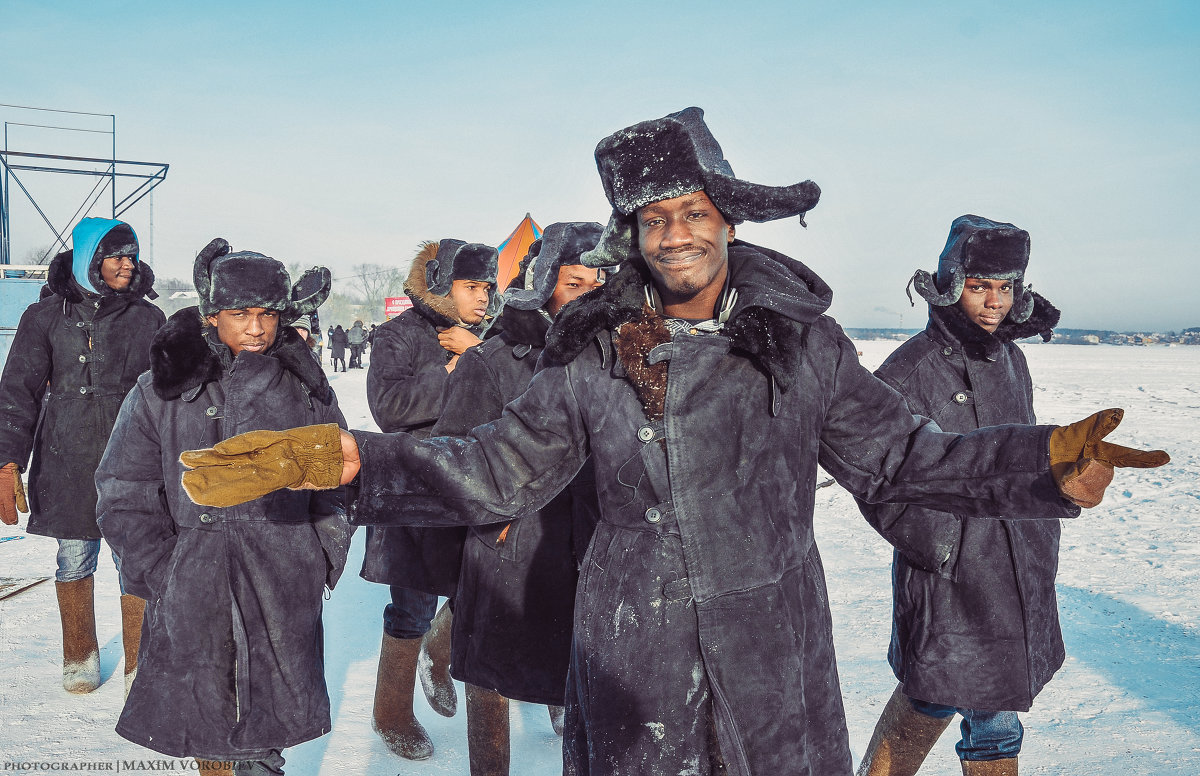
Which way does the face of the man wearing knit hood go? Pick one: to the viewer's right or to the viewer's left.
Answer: to the viewer's right

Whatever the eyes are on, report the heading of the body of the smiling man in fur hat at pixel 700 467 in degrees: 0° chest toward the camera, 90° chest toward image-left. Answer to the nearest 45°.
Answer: approximately 0°

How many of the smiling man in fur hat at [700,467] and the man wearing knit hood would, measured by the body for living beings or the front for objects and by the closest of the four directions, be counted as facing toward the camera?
2

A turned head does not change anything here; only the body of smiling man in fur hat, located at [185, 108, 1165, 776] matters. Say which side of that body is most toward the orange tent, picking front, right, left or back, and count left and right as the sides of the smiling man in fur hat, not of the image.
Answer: back

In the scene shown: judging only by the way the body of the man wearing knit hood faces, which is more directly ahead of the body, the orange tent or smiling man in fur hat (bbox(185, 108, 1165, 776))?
the smiling man in fur hat

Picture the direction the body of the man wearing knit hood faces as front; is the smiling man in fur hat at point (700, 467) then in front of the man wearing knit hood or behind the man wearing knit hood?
in front
